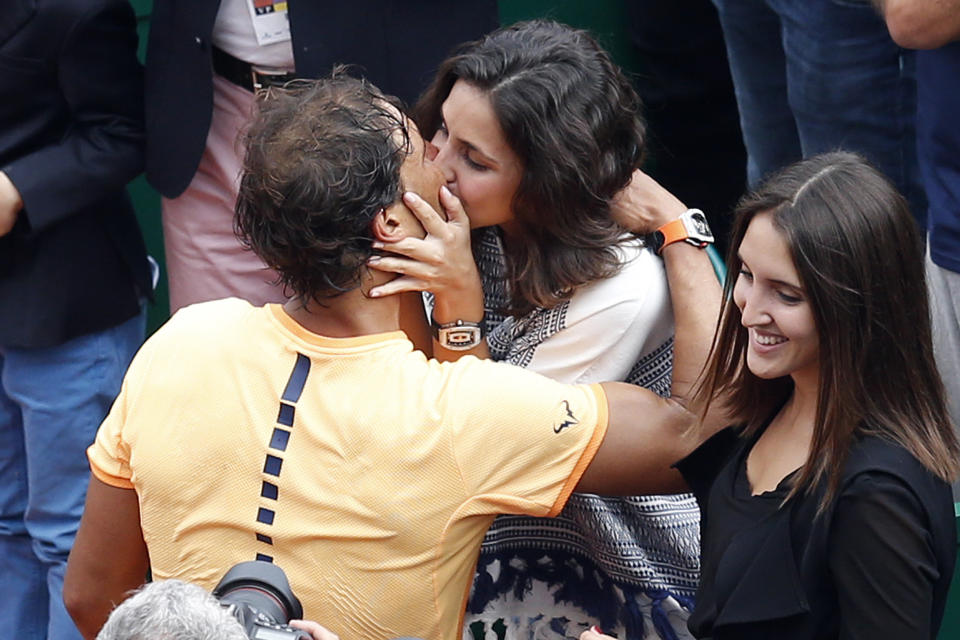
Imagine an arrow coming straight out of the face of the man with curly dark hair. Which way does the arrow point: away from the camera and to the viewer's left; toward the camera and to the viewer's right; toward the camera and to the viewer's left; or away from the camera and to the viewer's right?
away from the camera and to the viewer's right

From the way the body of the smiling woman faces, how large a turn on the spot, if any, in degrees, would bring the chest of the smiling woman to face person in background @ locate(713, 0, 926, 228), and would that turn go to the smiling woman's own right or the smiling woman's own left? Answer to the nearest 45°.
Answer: approximately 135° to the smiling woman's own right

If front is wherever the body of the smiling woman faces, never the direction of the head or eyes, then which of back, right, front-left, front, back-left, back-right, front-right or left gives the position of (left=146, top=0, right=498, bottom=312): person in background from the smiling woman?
right

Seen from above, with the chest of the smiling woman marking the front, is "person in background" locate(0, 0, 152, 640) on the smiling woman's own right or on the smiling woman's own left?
on the smiling woman's own right

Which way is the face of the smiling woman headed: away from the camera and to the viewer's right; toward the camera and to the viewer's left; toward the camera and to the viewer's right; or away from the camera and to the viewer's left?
toward the camera and to the viewer's left

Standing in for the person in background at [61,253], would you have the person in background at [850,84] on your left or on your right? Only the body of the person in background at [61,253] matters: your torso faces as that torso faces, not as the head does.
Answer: on your left

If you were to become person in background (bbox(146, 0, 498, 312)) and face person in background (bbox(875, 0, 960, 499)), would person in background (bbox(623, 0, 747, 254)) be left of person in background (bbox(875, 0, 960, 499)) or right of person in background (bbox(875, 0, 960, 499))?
left
